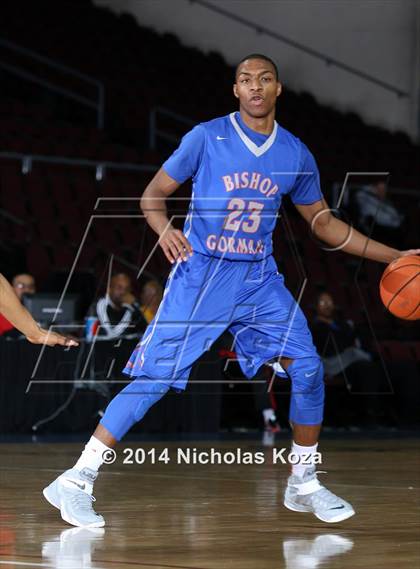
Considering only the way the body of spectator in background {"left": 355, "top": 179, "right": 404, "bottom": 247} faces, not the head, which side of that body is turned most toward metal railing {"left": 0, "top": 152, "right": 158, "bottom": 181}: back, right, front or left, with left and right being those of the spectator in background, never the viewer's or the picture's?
right

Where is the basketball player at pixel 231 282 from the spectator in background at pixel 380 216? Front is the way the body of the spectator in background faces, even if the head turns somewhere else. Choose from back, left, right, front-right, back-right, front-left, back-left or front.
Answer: front-right

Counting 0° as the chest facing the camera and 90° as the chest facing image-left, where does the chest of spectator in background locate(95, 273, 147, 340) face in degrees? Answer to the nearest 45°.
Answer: approximately 0°

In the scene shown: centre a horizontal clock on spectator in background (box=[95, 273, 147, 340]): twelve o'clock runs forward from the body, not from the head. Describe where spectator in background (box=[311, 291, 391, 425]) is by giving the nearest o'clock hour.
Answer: spectator in background (box=[311, 291, 391, 425]) is roughly at 8 o'clock from spectator in background (box=[95, 273, 147, 340]).
